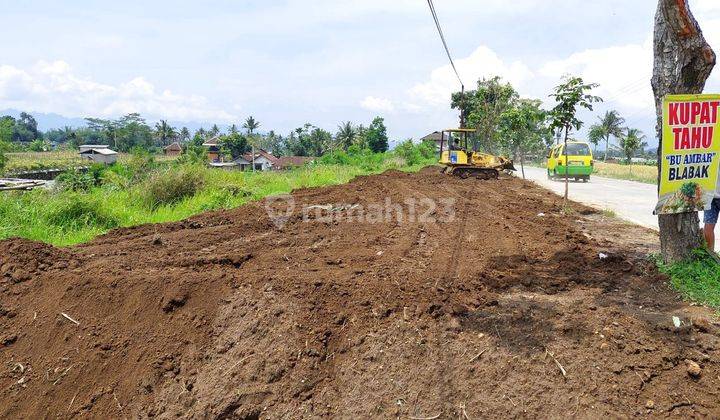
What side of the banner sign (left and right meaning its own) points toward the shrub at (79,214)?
right

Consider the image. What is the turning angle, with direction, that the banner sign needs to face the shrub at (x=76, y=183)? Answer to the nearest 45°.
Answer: approximately 90° to its right

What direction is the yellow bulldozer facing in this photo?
to the viewer's right

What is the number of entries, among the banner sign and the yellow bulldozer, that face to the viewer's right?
1

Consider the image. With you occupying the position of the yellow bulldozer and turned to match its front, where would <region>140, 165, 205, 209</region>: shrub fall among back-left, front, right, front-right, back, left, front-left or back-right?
back-right

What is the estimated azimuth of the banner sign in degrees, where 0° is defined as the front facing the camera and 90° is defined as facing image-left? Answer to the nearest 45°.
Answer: approximately 0°

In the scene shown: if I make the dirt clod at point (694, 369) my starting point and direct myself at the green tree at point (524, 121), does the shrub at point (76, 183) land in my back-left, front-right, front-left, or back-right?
front-left

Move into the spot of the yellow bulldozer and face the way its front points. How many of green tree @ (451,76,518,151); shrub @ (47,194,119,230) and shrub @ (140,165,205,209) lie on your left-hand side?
1

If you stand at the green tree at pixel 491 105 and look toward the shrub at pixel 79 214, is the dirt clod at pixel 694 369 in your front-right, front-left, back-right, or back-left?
front-left

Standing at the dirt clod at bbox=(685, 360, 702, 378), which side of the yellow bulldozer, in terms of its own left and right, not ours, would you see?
right

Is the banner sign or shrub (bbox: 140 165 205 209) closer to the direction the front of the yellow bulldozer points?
the banner sign

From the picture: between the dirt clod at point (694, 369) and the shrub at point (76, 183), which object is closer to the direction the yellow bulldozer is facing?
the dirt clod

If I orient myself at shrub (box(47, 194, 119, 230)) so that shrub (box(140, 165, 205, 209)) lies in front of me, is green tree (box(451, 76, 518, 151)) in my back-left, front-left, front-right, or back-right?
front-right

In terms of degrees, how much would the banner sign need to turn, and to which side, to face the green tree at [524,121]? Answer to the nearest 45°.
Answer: approximately 180°

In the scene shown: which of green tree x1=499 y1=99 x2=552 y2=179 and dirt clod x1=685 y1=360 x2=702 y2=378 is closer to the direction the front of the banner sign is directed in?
the dirt clod

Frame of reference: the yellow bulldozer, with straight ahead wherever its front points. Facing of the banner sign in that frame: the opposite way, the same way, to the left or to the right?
to the right

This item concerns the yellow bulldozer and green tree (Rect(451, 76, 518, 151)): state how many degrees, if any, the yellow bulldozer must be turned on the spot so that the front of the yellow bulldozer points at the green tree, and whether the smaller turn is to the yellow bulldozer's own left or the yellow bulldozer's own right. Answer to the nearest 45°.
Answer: approximately 90° to the yellow bulldozer's own left

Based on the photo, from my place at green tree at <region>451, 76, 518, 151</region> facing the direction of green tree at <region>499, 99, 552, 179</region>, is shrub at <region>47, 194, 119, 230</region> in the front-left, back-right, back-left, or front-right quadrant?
front-right
